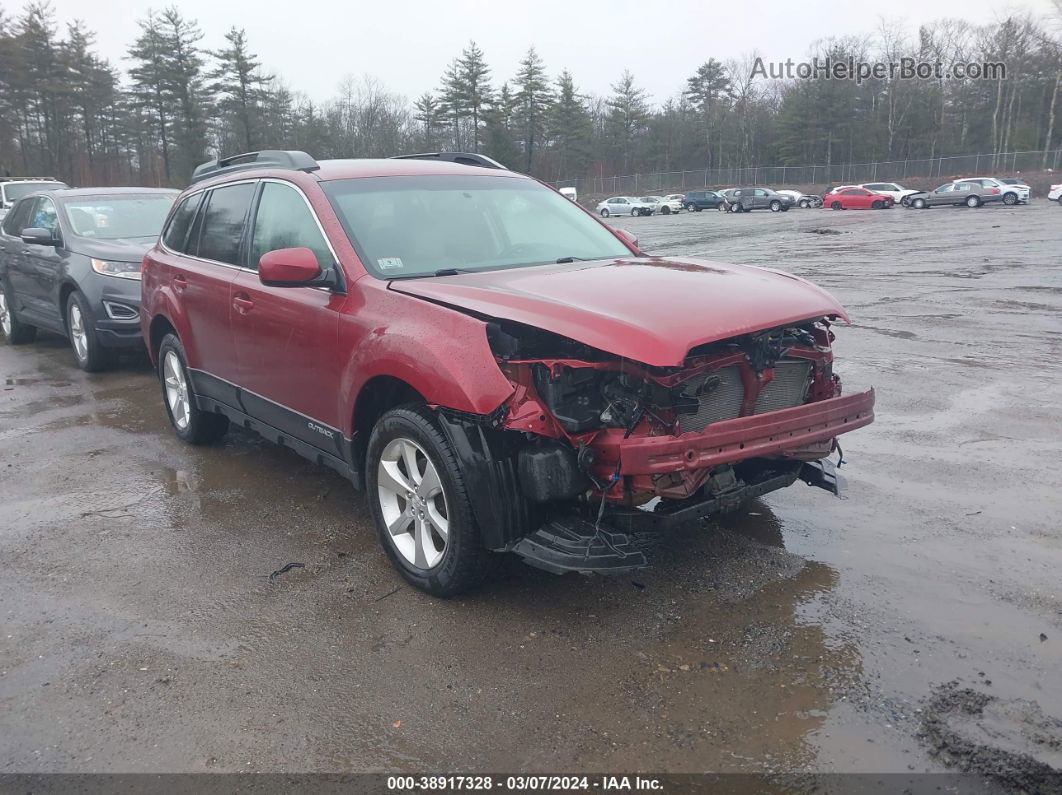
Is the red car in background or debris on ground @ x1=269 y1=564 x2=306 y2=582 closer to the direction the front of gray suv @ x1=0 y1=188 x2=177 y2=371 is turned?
the debris on ground

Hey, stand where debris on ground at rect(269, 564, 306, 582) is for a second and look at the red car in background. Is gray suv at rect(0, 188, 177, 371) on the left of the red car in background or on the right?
left

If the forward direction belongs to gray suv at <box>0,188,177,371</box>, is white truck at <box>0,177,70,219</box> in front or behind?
behind
